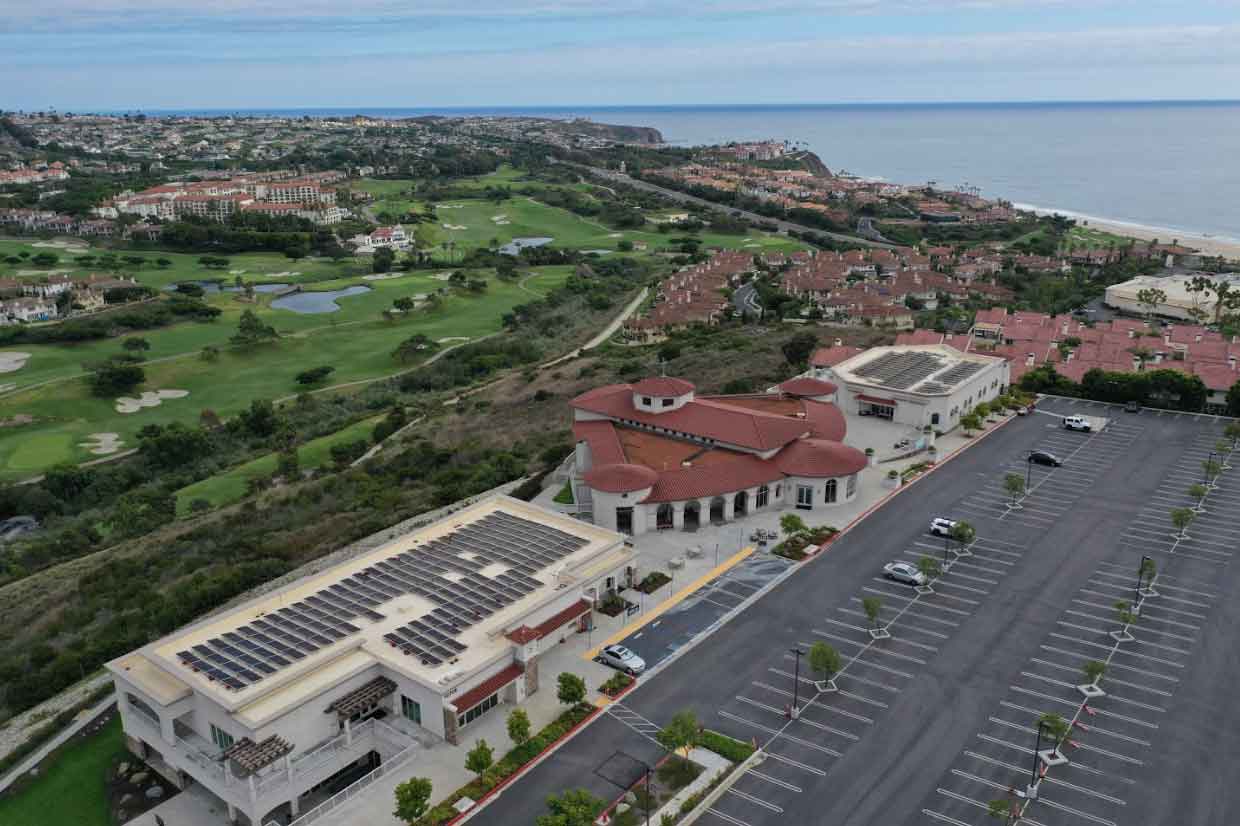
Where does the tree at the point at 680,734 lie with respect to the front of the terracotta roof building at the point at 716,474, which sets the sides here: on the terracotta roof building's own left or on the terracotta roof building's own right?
on the terracotta roof building's own right

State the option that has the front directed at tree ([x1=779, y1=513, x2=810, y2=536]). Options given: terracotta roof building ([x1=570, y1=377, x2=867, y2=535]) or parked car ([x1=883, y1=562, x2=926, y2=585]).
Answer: the terracotta roof building

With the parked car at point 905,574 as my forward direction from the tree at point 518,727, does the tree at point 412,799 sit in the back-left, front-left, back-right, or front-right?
back-right

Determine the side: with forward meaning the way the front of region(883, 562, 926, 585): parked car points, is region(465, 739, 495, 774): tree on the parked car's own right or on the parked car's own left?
on the parked car's own right

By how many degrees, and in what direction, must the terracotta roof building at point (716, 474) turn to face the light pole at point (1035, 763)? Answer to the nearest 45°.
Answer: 0° — it already faces it

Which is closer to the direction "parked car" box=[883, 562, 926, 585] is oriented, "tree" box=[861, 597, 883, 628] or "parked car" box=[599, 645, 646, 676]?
the tree

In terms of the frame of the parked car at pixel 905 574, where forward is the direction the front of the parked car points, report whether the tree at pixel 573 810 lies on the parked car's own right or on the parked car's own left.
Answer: on the parked car's own right

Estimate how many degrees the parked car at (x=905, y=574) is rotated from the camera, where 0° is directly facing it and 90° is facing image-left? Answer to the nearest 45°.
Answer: approximately 315°

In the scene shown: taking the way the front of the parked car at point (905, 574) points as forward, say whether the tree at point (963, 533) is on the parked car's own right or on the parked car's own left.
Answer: on the parked car's own left
